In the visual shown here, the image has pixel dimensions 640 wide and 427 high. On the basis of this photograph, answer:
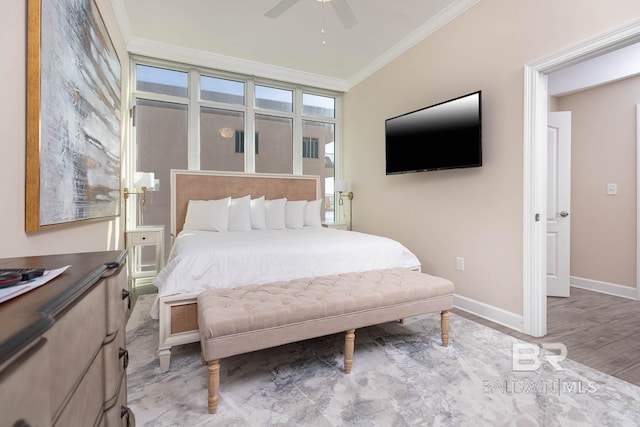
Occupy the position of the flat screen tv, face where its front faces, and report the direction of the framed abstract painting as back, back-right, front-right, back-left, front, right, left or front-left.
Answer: front

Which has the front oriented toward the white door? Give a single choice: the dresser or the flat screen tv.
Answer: the dresser

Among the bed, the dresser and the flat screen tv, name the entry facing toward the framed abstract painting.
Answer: the flat screen tv

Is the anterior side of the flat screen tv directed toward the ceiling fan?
yes

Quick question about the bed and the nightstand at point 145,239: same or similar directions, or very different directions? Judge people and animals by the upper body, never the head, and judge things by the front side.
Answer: same or similar directions

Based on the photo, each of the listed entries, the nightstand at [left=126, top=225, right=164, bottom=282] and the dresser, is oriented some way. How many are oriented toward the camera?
1

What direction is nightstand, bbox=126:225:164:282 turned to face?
toward the camera

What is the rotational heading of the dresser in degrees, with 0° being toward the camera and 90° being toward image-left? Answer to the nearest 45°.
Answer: approximately 270°

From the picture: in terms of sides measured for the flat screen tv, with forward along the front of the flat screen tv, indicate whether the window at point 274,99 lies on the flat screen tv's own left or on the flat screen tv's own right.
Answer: on the flat screen tv's own right

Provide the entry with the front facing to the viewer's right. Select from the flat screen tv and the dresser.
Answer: the dresser

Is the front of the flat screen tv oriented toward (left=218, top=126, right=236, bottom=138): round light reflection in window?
no

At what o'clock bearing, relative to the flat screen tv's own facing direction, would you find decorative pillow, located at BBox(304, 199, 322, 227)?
The decorative pillow is roughly at 2 o'clock from the flat screen tv.

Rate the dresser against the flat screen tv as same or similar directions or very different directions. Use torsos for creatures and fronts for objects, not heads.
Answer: very different directions

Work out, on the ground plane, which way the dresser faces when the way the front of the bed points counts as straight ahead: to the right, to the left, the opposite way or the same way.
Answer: to the left

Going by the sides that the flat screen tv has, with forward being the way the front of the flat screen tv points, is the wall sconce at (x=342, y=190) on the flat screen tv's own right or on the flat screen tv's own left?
on the flat screen tv's own right
